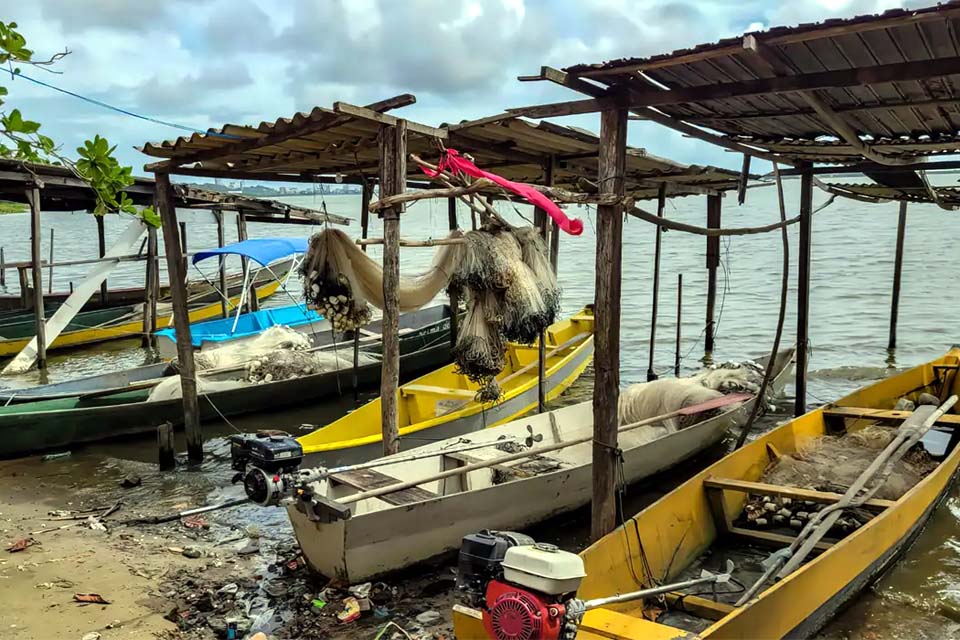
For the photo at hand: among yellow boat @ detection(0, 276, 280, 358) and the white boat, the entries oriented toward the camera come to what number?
0

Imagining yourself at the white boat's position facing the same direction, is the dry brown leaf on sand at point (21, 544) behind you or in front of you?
behind

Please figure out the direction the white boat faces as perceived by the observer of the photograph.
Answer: facing away from the viewer and to the right of the viewer

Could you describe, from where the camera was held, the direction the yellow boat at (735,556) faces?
facing away from the viewer and to the right of the viewer

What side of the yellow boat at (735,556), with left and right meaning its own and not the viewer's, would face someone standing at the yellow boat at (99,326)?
left

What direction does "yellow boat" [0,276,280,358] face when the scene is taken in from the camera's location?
facing away from the viewer and to the right of the viewer

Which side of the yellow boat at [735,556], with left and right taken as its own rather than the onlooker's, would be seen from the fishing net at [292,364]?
left

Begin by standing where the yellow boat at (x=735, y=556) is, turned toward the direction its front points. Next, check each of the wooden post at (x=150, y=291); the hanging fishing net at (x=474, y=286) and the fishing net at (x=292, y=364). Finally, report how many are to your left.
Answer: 3

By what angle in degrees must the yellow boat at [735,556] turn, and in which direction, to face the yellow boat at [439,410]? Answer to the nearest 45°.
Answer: approximately 90° to its left
